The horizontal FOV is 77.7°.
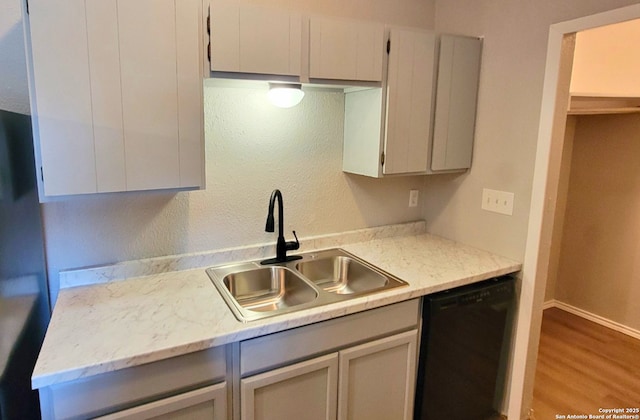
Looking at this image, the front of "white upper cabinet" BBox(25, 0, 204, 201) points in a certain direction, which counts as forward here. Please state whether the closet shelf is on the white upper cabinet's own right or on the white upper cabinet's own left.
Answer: on the white upper cabinet's own left

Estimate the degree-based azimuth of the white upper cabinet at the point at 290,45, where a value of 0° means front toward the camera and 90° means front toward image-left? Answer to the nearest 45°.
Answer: approximately 315°

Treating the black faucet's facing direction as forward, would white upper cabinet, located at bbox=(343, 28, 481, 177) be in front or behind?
behind

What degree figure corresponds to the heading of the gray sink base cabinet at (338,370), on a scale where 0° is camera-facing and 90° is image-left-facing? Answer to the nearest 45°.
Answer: approximately 315°

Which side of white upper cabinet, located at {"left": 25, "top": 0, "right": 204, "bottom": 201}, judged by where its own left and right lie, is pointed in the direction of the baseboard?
left

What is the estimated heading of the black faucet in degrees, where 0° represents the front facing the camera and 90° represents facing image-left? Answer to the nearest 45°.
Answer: approximately 45°

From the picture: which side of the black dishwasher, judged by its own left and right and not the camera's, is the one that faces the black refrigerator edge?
right

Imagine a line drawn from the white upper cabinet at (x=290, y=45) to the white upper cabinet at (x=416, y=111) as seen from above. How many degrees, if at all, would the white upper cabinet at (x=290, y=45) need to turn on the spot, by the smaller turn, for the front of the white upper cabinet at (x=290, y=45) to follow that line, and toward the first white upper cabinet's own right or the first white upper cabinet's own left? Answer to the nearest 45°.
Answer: approximately 90° to the first white upper cabinet's own left

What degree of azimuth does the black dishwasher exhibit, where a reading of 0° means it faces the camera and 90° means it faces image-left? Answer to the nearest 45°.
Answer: approximately 315°

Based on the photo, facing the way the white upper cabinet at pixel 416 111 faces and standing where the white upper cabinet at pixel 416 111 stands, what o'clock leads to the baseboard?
The baseboard is roughly at 9 o'clock from the white upper cabinet.
